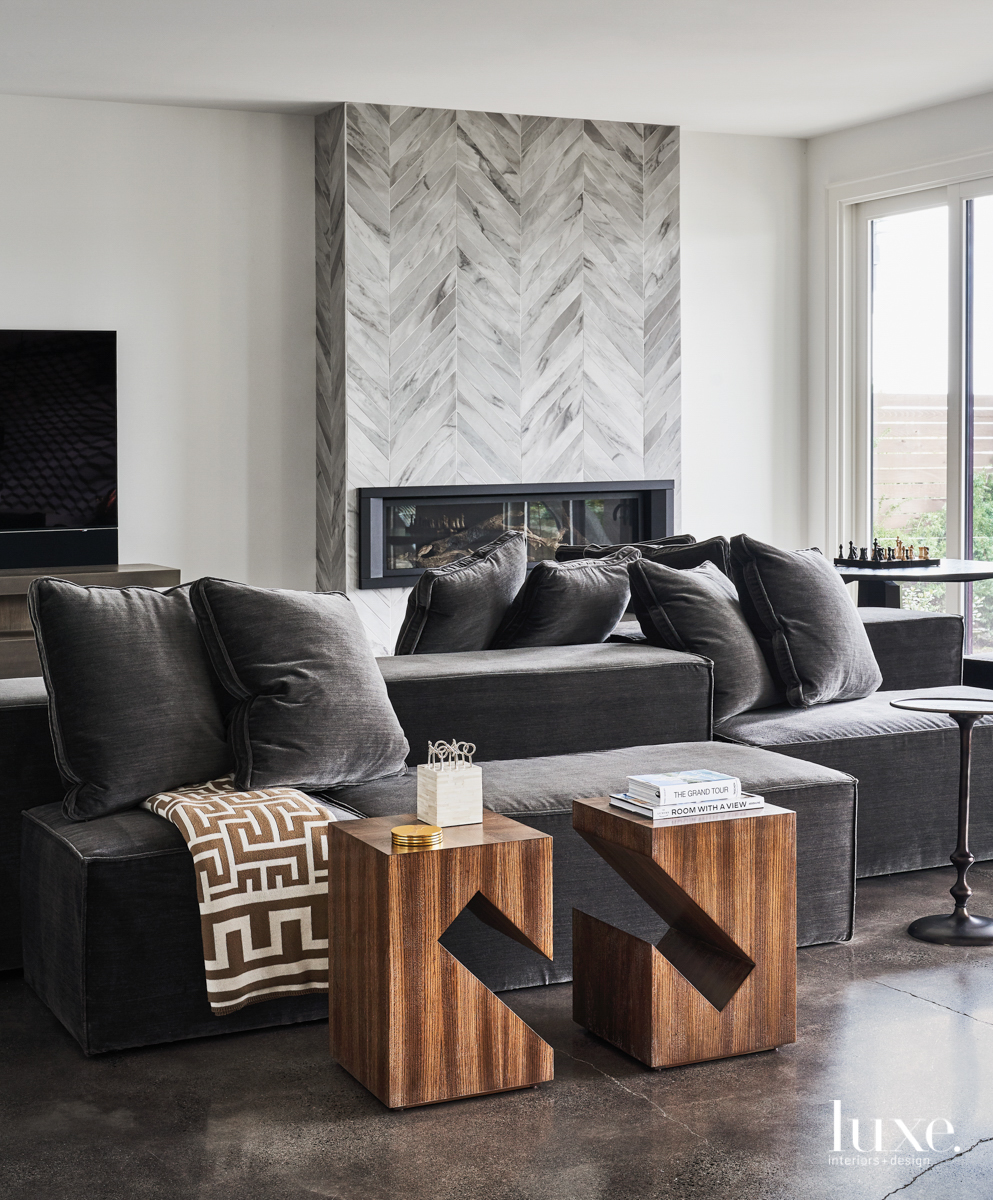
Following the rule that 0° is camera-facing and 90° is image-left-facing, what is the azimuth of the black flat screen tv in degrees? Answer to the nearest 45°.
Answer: approximately 0°

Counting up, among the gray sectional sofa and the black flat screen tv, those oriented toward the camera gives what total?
2

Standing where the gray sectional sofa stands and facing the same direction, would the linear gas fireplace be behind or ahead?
behind
